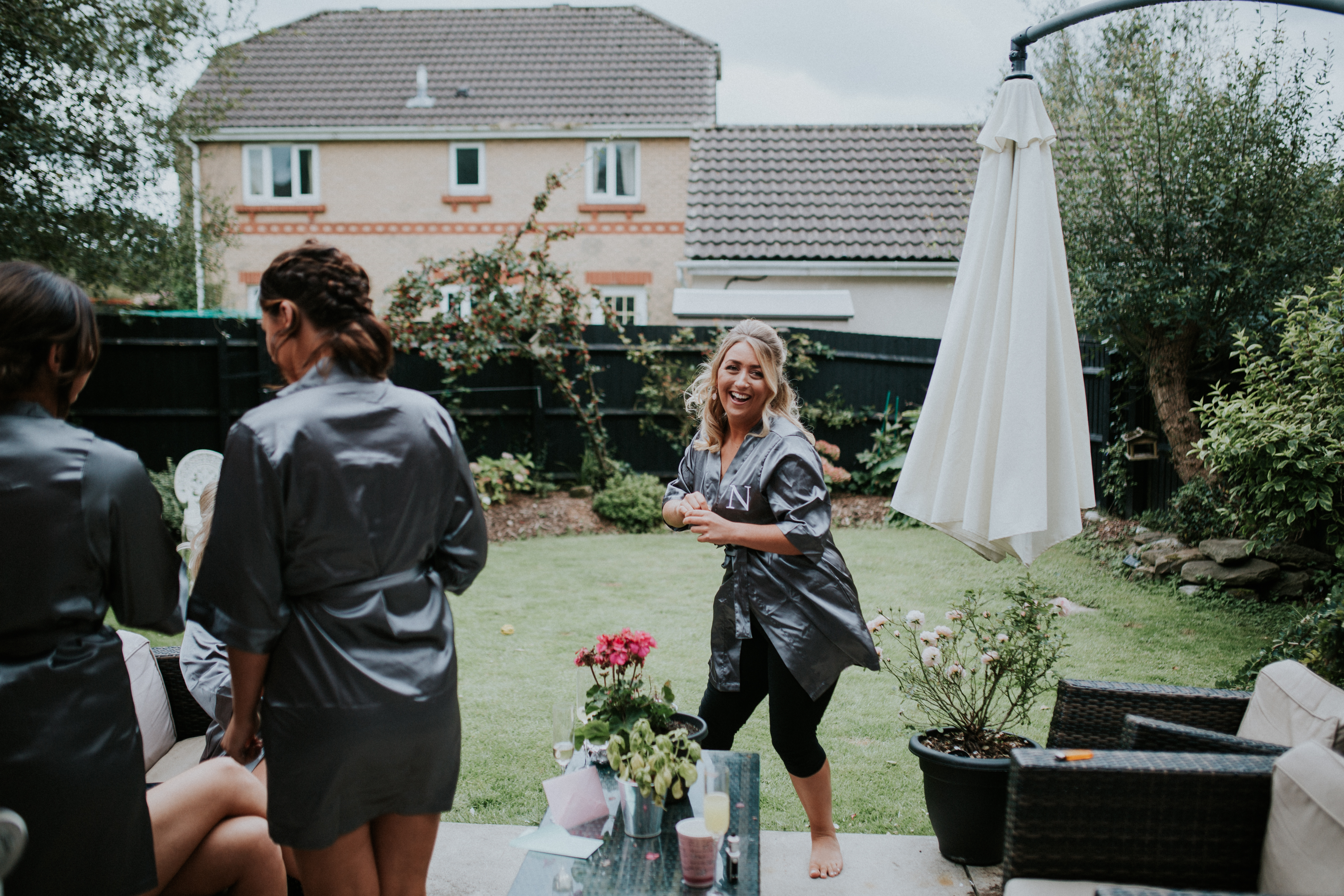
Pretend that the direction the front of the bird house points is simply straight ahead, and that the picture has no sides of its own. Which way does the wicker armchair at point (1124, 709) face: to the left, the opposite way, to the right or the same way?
to the right

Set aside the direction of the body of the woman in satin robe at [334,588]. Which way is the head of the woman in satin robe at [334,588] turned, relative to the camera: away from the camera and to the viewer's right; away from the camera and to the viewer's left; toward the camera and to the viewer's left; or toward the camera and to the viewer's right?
away from the camera and to the viewer's left

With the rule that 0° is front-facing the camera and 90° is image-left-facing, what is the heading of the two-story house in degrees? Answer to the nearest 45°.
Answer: approximately 0°

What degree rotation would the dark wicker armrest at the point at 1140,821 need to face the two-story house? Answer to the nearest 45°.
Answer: approximately 45° to its right

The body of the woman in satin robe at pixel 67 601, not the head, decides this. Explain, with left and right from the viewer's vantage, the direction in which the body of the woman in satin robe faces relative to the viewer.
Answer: facing away from the viewer and to the right of the viewer

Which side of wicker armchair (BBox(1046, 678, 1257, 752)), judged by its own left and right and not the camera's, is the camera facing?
left

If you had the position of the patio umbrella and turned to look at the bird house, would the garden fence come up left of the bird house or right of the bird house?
left

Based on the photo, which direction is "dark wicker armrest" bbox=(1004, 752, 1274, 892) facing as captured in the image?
to the viewer's left

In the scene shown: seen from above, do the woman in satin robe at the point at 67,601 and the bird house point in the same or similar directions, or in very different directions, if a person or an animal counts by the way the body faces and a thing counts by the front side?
very different directions

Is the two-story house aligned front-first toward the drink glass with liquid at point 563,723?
yes

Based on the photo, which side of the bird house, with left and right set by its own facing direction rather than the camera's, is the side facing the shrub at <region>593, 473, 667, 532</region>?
right

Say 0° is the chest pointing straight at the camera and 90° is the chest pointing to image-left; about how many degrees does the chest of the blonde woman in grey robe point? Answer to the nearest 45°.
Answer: approximately 45°
